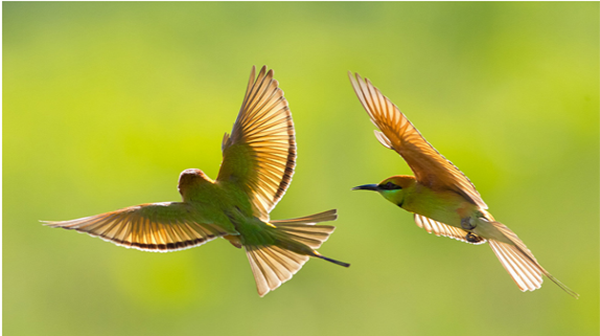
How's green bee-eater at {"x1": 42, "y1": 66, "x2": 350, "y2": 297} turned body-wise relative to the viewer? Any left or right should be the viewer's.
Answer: facing away from the viewer and to the left of the viewer

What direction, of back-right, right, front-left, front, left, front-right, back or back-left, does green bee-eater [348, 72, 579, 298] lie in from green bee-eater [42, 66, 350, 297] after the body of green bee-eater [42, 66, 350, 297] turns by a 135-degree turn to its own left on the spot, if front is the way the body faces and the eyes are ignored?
left

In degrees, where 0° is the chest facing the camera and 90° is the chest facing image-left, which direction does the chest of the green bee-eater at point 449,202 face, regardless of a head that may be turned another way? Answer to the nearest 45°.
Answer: approximately 90°
